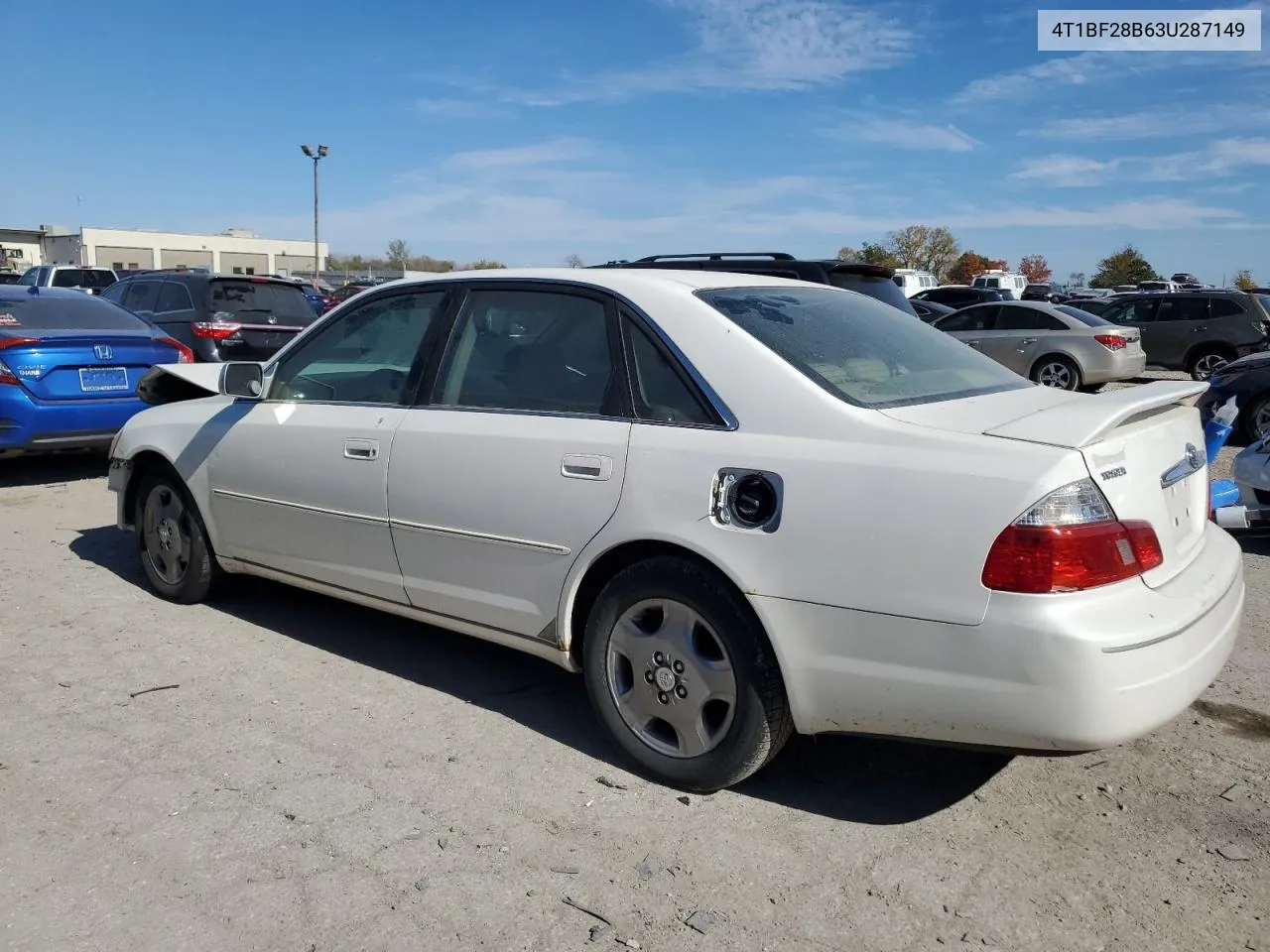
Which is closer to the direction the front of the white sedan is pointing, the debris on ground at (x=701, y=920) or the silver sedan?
the silver sedan

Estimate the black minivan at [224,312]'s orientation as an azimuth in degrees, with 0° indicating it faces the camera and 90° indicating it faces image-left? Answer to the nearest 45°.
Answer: approximately 135°

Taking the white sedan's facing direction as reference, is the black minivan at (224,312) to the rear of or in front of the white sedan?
in front

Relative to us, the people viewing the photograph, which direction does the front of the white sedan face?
facing away from the viewer and to the left of the viewer

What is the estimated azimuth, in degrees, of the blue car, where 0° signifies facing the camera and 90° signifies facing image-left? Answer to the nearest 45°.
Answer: approximately 135°

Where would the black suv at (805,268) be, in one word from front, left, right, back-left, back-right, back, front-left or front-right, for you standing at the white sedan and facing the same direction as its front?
front-right

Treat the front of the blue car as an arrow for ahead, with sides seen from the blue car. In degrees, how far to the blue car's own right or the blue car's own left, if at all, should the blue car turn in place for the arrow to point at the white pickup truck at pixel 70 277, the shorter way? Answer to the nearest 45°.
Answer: approximately 45° to the blue car's own right

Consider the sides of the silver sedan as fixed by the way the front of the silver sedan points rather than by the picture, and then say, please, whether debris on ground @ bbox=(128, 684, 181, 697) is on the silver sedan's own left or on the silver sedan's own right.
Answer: on the silver sedan's own left

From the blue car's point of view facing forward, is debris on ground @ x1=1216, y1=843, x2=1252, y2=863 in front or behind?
behind

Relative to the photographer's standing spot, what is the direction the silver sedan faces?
facing away from the viewer and to the left of the viewer
